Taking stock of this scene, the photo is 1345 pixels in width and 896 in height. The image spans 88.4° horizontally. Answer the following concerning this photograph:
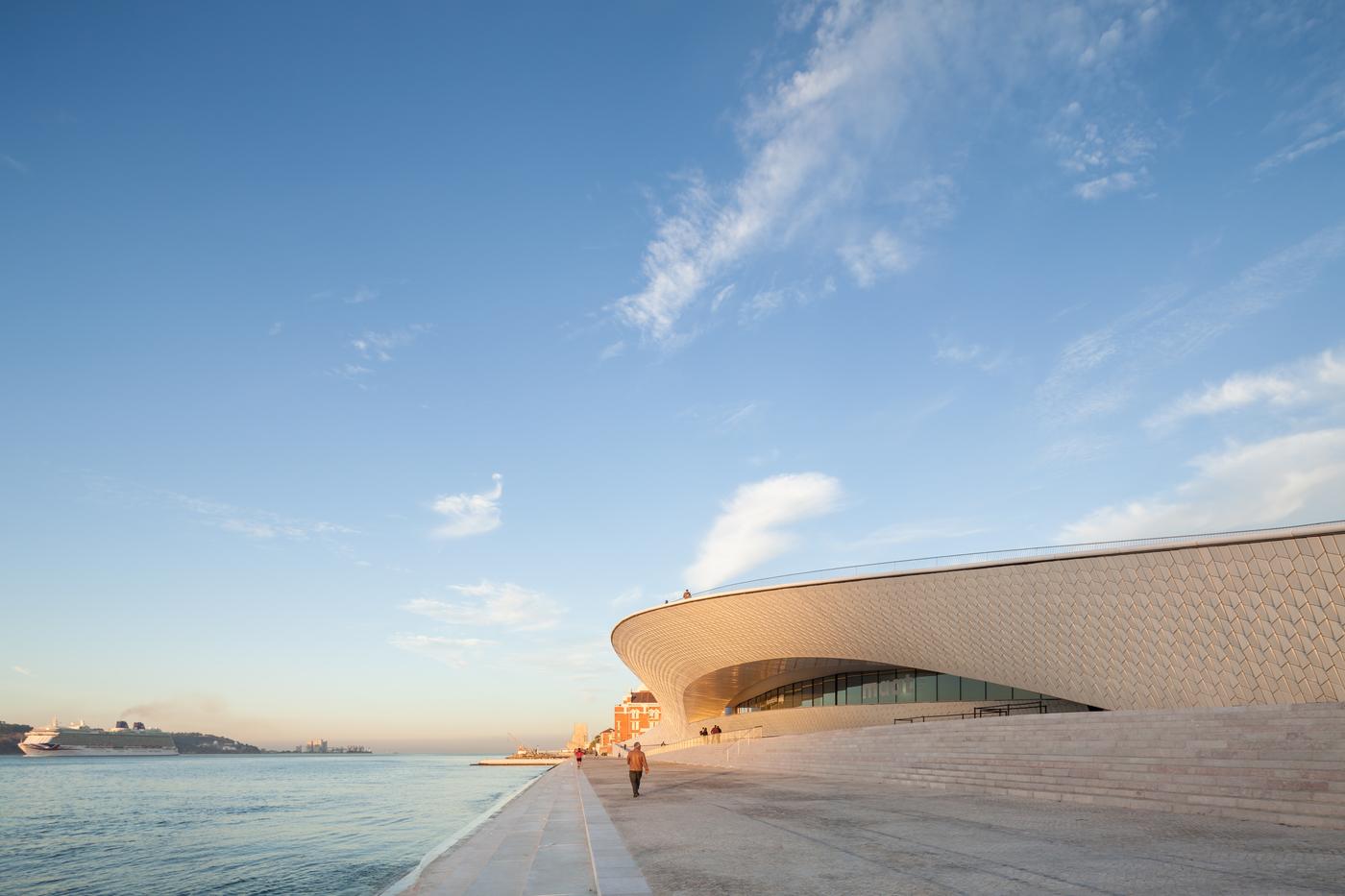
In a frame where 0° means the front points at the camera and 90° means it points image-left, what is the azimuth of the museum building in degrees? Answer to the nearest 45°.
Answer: approximately 45°

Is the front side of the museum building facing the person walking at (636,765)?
yes
